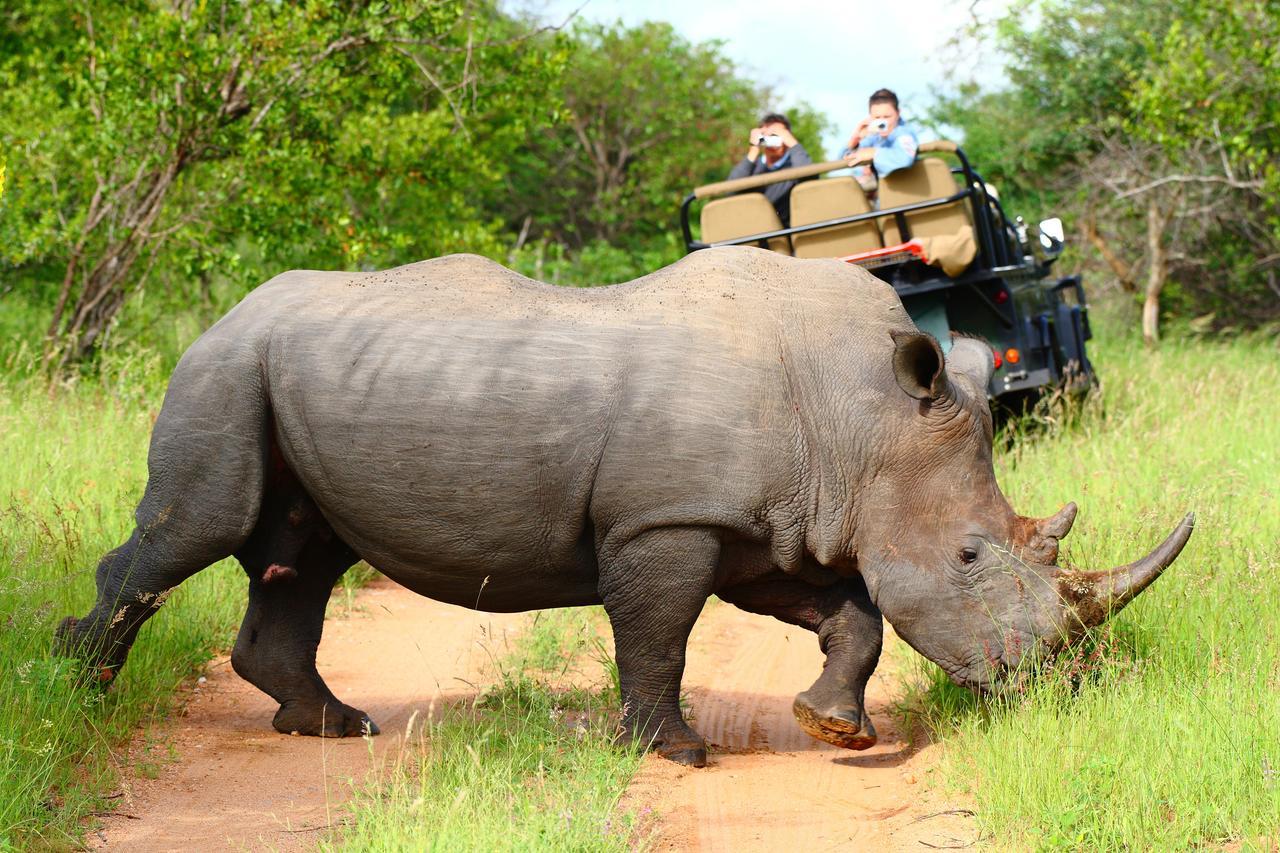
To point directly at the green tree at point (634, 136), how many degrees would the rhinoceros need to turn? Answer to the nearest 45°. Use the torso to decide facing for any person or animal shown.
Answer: approximately 90° to its left

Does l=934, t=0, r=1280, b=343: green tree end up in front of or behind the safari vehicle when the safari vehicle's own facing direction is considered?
in front

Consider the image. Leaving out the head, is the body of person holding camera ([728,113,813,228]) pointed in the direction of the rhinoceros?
yes

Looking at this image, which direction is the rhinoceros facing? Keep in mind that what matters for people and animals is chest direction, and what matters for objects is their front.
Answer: to the viewer's right

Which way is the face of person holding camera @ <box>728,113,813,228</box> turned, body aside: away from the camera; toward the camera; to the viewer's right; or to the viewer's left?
toward the camera

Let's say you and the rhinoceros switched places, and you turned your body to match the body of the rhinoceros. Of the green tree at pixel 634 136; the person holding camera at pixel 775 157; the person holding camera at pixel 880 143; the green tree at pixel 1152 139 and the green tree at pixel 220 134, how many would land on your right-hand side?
0

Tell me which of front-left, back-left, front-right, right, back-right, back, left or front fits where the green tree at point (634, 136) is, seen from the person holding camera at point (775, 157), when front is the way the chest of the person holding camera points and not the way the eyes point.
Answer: back

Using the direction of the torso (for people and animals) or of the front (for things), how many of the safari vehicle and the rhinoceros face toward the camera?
0

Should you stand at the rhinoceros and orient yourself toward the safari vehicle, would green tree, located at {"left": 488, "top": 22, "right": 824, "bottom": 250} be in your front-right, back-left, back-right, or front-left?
front-left

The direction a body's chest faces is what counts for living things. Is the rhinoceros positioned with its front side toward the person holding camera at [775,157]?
no

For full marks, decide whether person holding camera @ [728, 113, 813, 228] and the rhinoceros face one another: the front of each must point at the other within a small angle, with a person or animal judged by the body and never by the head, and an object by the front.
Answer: no

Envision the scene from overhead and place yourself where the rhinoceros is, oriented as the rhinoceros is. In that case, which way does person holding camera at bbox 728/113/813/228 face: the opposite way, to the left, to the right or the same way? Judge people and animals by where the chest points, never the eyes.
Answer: to the right

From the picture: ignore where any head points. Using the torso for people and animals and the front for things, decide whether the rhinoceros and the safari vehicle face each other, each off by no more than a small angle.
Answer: no

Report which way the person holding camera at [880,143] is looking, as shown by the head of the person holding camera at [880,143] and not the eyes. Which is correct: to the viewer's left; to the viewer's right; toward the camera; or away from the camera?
toward the camera

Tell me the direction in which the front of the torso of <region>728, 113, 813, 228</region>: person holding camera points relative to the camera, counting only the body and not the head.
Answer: toward the camera

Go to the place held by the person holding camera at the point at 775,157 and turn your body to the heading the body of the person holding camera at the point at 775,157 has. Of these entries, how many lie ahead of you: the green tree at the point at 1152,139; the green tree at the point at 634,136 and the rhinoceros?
1

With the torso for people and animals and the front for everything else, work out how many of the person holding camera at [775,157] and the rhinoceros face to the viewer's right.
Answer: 1

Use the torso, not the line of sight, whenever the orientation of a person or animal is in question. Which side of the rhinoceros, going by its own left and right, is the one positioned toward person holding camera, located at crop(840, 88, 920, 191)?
left

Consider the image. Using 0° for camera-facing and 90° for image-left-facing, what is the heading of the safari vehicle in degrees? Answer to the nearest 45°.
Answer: approximately 225°
